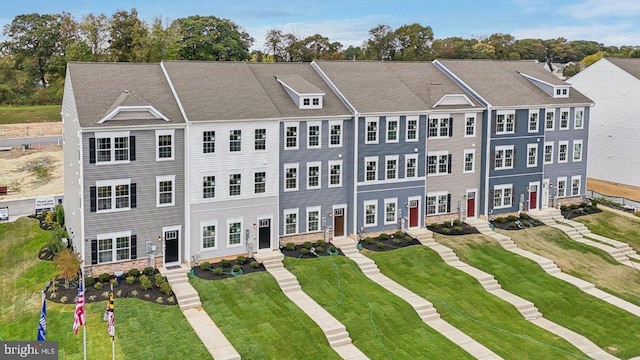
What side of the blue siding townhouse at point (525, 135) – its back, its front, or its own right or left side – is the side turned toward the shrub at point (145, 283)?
right

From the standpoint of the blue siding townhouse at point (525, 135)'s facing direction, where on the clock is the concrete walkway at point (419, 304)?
The concrete walkway is roughly at 2 o'clock from the blue siding townhouse.

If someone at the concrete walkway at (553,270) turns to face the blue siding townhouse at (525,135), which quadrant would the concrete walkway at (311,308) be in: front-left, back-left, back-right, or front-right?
back-left

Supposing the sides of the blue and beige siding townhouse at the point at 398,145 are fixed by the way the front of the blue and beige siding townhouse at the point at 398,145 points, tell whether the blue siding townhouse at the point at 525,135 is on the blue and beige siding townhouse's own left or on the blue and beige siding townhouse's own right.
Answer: on the blue and beige siding townhouse's own left

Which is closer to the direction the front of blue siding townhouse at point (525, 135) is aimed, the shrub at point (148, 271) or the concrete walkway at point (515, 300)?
the concrete walkway

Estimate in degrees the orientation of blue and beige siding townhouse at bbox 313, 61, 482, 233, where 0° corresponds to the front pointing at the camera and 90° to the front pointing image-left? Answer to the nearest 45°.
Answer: approximately 315°

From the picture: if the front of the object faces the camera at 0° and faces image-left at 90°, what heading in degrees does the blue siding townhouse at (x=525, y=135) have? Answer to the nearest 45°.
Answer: approximately 315°

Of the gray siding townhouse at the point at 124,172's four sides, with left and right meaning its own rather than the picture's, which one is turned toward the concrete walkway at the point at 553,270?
left

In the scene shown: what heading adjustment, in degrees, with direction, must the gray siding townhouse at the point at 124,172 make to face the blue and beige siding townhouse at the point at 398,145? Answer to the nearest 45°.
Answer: approximately 90° to its left

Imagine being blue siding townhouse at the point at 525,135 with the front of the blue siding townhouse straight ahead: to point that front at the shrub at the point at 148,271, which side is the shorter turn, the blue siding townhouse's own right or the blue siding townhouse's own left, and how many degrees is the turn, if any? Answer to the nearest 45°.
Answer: approximately 90° to the blue siding townhouse's own right
